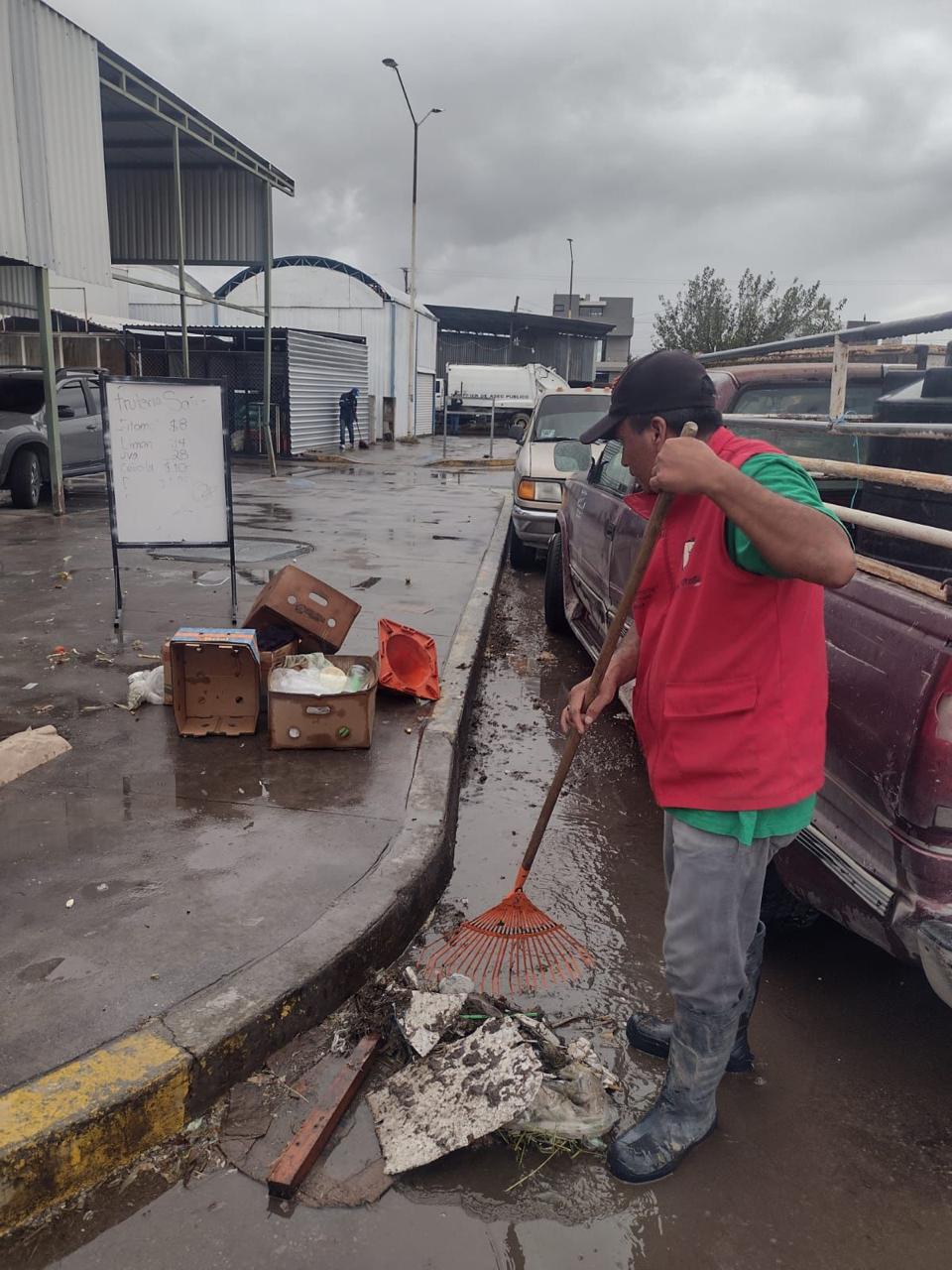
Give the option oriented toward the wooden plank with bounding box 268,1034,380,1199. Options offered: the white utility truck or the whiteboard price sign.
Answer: the whiteboard price sign

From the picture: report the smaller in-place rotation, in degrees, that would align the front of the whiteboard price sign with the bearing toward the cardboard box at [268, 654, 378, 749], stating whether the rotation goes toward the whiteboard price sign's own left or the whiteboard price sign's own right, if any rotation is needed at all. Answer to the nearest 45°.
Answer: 0° — it already faces it

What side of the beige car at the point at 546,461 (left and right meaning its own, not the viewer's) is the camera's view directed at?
front

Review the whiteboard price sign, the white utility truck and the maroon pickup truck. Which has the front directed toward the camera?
the whiteboard price sign

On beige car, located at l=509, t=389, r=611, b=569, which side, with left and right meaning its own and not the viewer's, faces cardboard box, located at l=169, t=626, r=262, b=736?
front

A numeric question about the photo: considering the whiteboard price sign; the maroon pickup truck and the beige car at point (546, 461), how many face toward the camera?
2

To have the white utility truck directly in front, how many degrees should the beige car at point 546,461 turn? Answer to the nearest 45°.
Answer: approximately 180°

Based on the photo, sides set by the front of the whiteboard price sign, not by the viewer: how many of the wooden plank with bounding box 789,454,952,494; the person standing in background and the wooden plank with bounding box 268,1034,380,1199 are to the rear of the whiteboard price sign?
1

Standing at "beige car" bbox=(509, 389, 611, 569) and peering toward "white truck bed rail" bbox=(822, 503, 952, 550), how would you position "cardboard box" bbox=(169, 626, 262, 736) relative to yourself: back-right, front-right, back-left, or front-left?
front-right

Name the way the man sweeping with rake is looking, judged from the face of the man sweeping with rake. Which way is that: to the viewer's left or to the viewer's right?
to the viewer's left
